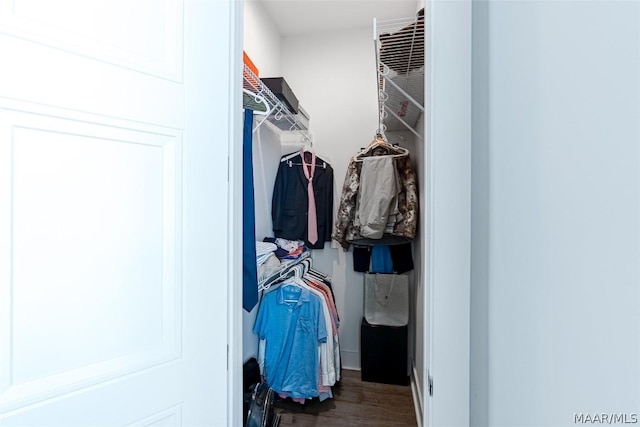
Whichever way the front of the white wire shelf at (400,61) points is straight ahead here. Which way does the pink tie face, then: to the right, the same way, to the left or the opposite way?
to the left

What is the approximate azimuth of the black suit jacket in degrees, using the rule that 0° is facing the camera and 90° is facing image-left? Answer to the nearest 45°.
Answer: approximately 0°

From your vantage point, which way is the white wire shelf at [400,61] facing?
to the viewer's left

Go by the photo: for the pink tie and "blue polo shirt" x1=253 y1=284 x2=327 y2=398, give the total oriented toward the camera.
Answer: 2

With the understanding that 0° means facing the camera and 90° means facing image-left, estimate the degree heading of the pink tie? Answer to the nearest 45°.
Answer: approximately 0°
